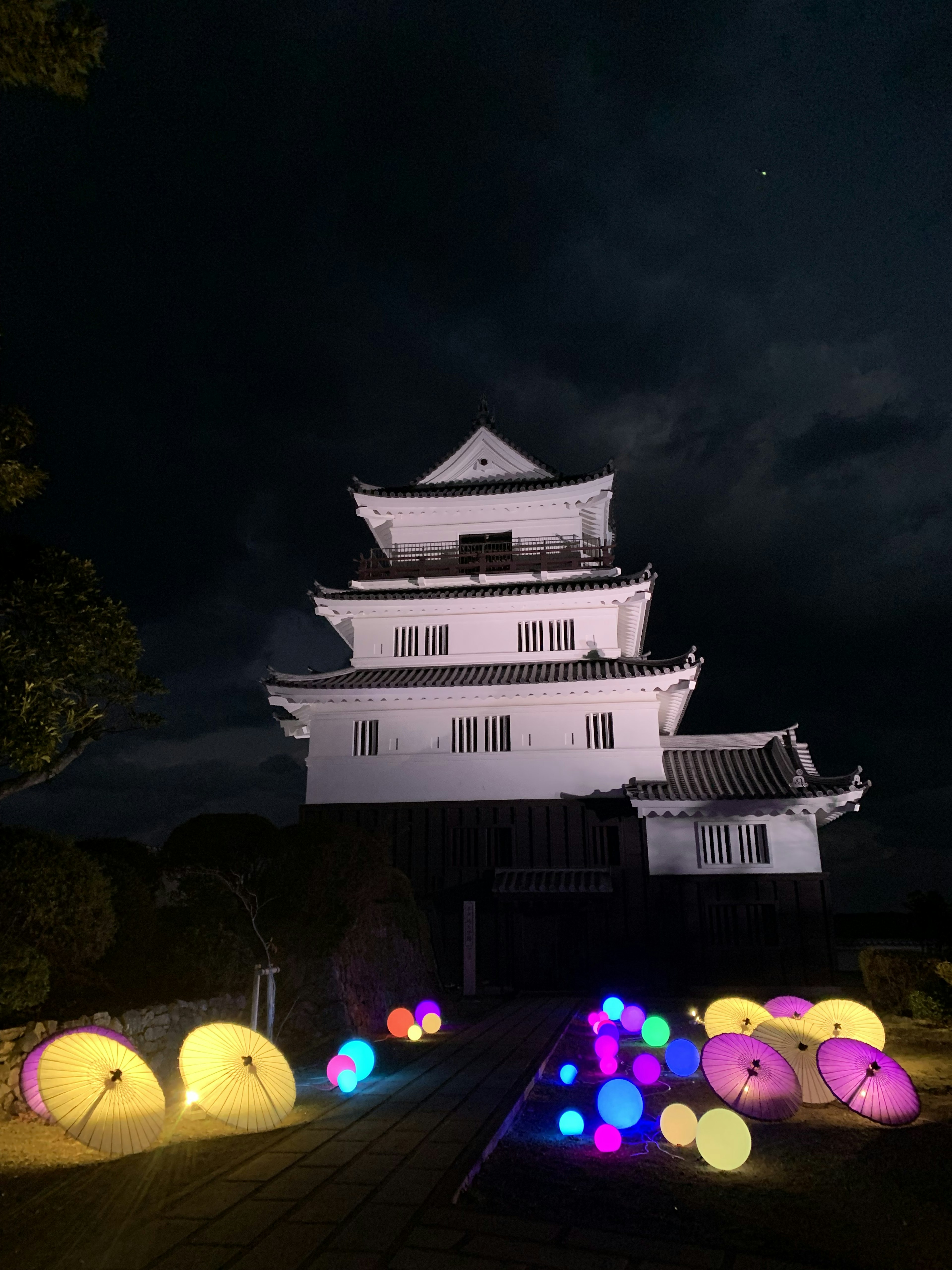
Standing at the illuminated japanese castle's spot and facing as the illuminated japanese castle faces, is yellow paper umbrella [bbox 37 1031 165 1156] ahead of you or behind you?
ahead

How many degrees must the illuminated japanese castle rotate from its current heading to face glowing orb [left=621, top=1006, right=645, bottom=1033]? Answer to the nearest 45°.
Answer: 0° — it already faces it

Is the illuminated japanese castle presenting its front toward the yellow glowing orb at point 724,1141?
yes

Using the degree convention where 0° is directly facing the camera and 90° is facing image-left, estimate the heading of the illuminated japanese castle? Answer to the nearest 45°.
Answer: approximately 0°

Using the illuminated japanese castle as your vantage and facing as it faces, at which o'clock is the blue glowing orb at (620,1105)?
The blue glowing orb is roughly at 12 o'clock from the illuminated japanese castle.

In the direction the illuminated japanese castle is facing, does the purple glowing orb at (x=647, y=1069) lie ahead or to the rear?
ahead

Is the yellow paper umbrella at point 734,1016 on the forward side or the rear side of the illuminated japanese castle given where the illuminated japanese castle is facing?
on the forward side

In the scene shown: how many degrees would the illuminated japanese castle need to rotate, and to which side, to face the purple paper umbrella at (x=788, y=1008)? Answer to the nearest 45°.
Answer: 0° — it already faces it

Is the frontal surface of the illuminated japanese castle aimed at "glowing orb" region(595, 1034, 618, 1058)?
yes
